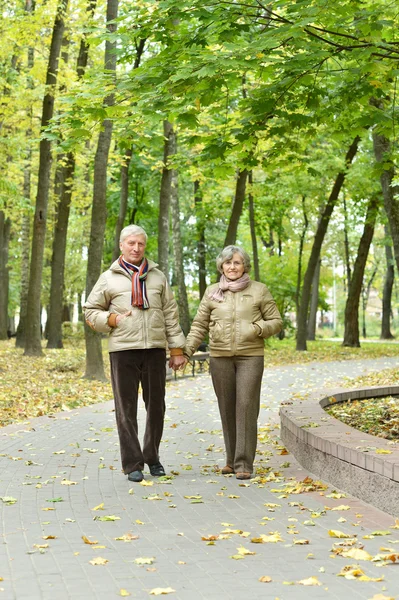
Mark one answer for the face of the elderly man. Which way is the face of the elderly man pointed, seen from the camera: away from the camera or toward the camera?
toward the camera

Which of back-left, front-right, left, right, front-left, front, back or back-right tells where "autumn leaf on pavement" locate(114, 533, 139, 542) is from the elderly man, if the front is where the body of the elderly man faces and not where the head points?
front

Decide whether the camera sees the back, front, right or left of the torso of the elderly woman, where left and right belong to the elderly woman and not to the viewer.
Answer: front

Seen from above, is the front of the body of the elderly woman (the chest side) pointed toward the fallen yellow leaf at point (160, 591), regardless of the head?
yes

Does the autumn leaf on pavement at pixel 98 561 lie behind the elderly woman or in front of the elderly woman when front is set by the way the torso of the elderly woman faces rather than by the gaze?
in front

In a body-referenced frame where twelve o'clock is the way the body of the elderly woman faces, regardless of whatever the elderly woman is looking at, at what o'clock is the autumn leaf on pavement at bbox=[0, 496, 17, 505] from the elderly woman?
The autumn leaf on pavement is roughly at 2 o'clock from the elderly woman.

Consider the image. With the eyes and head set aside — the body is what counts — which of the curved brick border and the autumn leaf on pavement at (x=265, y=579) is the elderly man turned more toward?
the autumn leaf on pavement

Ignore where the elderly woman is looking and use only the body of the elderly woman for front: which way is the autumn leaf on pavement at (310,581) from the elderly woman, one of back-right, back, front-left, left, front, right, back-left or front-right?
front

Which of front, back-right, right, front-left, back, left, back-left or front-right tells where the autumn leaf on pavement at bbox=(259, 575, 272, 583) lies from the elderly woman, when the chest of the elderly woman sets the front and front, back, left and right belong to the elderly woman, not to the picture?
front

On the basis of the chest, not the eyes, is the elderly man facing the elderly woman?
no

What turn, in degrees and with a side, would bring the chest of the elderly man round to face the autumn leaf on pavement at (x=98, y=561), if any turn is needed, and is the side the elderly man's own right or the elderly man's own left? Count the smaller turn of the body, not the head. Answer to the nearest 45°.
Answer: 0° — they already face it

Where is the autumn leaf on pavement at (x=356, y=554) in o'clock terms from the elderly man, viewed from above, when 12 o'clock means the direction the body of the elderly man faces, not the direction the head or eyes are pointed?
The autumn leaf on pavement is roughly at 11 o'clock from the elderly man.

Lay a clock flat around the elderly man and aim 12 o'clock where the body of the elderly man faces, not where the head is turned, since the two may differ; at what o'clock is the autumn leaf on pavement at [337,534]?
The autumn leaf on pavement is roughly at 11 o'clock from the elderly man.

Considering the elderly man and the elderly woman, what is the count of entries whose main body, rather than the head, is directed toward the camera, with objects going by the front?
2

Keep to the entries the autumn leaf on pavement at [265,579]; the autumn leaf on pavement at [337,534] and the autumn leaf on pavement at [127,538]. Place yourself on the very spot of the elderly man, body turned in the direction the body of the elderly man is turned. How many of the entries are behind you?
0

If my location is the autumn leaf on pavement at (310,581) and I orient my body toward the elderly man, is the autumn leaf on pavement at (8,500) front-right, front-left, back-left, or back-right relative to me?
front-left

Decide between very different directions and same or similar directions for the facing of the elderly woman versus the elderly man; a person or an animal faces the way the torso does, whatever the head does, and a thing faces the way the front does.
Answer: same or similar directions

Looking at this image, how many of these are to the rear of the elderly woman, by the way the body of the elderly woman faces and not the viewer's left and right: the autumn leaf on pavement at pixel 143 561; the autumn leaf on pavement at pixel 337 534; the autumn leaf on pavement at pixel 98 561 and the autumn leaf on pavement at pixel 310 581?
0

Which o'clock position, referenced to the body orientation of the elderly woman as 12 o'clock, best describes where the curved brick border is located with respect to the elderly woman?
The curved brick border is roughly at 10 o'clock from the elderly woman.
